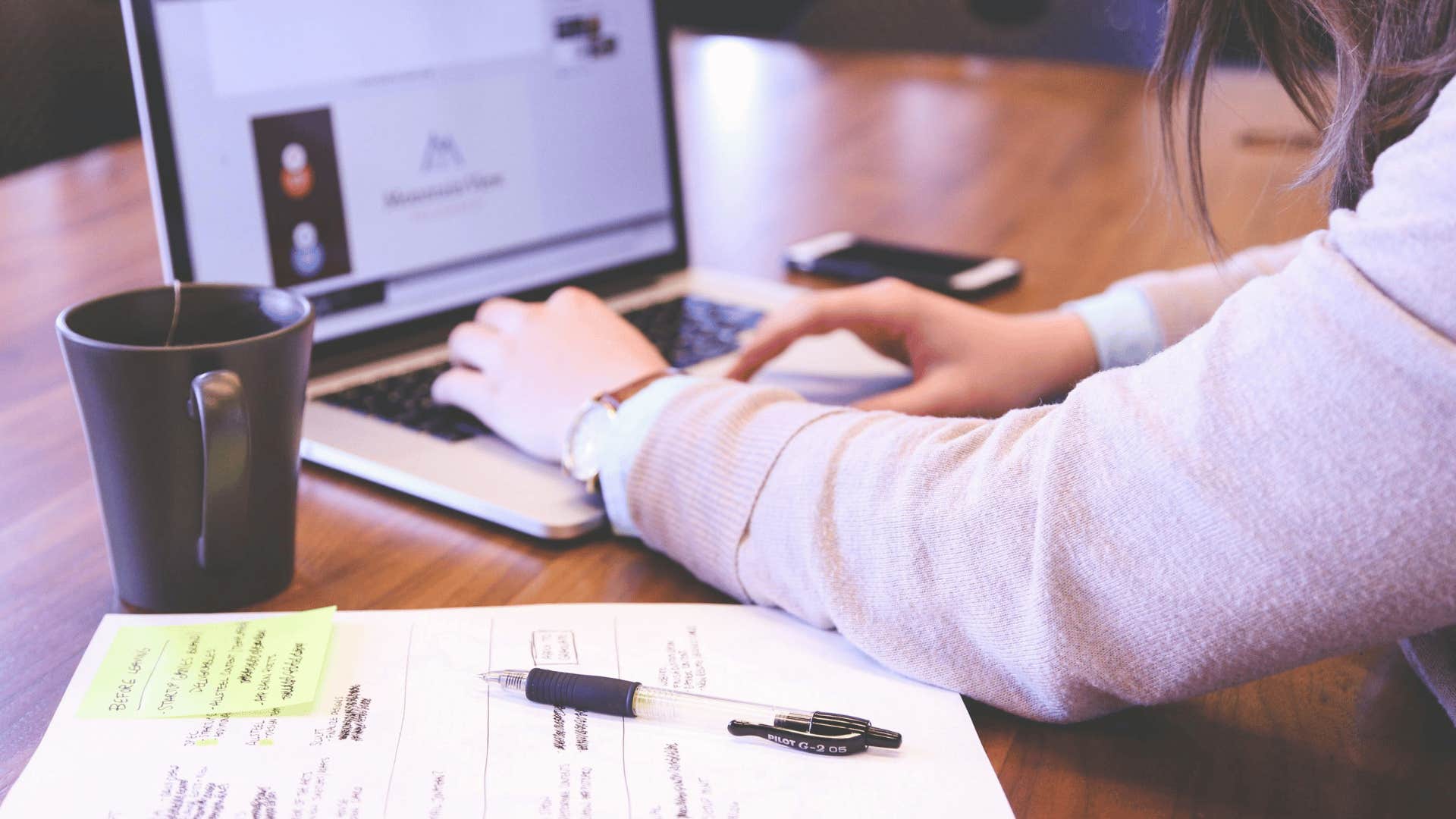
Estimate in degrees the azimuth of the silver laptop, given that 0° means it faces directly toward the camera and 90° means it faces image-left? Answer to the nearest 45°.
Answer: approximately 315°

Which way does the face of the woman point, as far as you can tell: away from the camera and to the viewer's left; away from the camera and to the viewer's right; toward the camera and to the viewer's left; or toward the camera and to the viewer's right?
away from the camera and to the viewer's left
